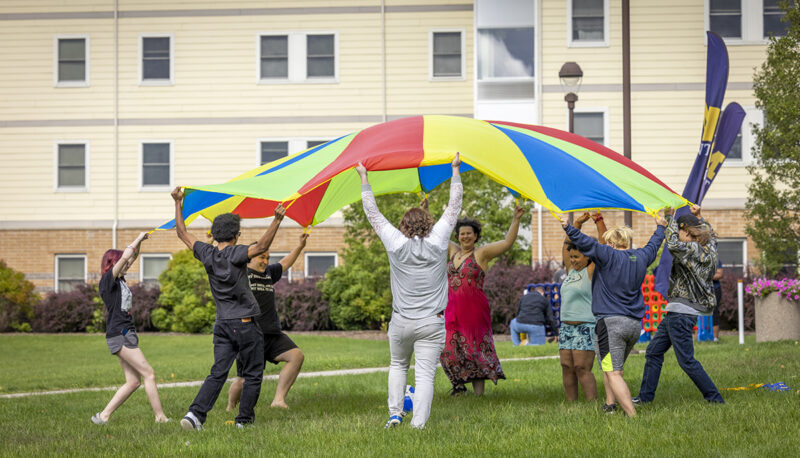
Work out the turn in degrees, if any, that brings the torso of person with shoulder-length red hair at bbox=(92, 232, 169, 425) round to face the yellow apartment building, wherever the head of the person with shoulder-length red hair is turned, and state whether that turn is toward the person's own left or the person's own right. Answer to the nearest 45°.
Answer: approximately 90° to the person's own left

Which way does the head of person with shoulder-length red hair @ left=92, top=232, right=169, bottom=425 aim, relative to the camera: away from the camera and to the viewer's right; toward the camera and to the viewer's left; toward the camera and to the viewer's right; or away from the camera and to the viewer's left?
away from the camera and to the viewer's right

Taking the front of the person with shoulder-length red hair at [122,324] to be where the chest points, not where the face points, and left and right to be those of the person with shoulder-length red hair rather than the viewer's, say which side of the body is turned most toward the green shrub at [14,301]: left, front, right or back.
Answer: left

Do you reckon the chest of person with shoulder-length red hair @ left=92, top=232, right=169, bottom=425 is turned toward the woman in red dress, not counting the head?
yes

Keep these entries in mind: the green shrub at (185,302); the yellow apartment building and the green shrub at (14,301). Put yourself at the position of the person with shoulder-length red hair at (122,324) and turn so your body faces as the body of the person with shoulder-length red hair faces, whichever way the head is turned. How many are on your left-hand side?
3

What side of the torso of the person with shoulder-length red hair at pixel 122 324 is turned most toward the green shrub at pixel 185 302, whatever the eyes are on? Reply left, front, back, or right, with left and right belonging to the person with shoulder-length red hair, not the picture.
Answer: left

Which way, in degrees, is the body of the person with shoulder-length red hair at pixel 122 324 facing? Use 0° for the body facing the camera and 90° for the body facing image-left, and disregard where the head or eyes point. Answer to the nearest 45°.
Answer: approximately 270°

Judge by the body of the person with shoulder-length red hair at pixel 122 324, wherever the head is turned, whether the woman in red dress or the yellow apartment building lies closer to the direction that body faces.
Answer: the woman in red dress
